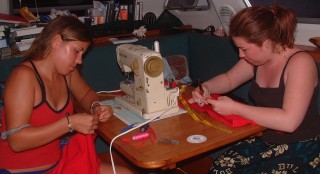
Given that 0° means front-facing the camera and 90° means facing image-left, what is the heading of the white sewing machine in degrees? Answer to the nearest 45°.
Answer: approximately 45°
